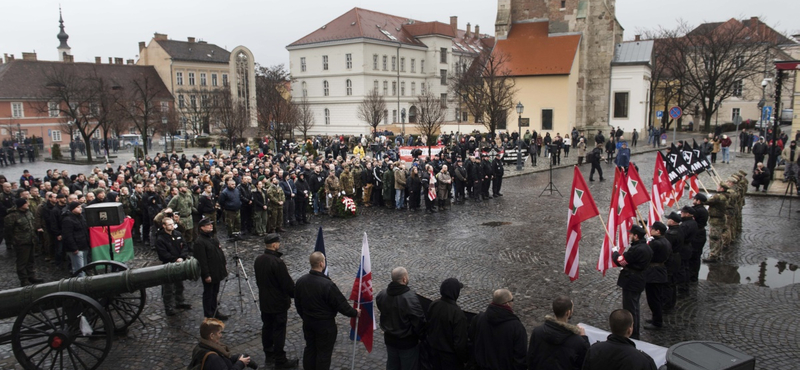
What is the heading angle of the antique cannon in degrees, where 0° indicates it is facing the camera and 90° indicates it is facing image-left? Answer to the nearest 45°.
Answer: approximately 270°

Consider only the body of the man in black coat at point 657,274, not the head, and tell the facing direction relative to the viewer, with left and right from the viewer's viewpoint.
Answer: facing to the left of the viewer

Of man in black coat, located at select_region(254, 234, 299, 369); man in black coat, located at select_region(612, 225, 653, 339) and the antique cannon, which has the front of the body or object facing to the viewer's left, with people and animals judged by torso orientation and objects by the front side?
man in black coat, located at select_region(612, 225, 653, 339)

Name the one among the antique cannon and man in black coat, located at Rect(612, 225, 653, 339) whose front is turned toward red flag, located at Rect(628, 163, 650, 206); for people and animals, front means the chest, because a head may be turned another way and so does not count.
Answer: the antique cannon

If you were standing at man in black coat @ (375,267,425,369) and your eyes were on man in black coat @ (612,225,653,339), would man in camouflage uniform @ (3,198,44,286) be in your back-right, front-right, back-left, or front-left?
back-left

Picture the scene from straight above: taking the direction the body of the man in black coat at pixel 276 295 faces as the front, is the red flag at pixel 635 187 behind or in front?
in front

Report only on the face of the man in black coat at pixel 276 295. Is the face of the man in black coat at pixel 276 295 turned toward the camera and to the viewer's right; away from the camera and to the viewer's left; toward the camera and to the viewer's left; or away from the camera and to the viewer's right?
away from the camera and to the viewer's right

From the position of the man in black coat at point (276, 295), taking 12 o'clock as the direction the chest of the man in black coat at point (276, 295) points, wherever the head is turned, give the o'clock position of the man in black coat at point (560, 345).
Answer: the man in black coat at point (560, 345) is roughly at 3 o'clock from the man in black coat at point (276, 295).

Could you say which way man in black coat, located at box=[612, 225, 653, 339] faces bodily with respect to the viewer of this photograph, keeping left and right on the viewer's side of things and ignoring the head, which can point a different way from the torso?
facing to the left of the viewer

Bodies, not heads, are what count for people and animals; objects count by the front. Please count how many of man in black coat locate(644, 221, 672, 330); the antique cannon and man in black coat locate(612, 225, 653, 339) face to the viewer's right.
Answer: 1

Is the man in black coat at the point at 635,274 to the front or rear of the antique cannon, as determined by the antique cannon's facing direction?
to the front

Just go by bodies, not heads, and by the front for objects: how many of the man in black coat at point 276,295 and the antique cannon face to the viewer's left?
0

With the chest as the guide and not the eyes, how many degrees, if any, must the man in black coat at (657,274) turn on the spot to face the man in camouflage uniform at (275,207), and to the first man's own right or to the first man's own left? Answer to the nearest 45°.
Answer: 0° — they already face them

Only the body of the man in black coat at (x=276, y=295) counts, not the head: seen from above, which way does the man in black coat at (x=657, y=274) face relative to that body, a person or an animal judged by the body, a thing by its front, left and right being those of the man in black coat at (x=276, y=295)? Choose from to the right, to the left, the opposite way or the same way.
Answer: to the left
